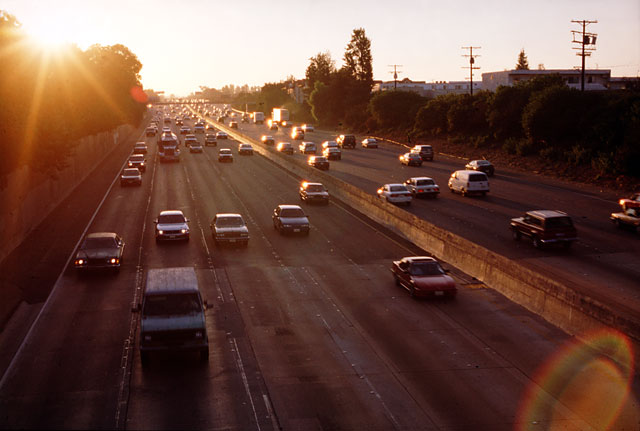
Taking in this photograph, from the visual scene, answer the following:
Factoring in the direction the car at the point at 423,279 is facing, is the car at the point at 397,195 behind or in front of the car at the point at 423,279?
behind

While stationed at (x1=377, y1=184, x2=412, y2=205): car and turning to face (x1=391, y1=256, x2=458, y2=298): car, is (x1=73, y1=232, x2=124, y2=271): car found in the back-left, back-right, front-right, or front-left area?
front-right

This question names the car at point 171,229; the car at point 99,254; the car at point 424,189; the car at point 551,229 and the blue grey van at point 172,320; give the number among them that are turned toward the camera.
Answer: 3

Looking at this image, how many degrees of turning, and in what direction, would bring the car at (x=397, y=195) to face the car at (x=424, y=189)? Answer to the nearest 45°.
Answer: approximately 90° to its right

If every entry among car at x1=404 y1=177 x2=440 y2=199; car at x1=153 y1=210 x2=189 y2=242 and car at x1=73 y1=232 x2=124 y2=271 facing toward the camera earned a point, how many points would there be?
2

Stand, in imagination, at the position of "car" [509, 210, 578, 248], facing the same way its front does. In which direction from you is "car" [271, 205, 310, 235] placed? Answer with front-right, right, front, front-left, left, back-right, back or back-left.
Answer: front-left

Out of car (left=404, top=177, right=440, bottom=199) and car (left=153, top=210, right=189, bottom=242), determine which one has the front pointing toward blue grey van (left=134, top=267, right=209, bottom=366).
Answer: car (left=153, top=210, right=189, bottom=242)

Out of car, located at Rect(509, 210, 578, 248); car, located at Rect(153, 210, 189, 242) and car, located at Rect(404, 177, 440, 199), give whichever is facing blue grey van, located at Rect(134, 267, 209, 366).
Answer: car, located at Rect(153, 210, 189, 242)

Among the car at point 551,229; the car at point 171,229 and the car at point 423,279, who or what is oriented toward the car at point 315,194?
the car at point 551,229

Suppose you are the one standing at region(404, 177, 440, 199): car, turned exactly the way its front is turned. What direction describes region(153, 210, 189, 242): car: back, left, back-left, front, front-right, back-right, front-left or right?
left

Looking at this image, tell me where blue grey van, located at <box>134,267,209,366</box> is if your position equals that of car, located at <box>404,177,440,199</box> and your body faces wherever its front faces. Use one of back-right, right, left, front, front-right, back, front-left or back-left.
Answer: back-left

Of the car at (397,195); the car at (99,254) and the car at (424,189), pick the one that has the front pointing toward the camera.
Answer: the car at (99,254)

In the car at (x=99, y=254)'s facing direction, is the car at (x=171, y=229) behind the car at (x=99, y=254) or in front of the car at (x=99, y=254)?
behind

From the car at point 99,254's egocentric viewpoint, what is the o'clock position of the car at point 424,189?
the car at point 424,189 is roughly at 8 o'clock from the car at point 99,254.

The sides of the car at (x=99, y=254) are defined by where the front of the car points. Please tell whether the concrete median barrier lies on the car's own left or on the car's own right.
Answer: on the car's own left

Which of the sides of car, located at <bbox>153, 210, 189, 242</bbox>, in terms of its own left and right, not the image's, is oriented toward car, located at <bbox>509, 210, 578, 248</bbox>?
left

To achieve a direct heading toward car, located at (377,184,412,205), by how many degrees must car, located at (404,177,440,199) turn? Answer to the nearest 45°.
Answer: approximately 90° to its left

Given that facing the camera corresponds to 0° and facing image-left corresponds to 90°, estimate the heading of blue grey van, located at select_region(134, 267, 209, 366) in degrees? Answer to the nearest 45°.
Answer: approximately 0°

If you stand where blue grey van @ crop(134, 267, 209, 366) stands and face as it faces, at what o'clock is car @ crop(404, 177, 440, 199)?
The car is roughly at 7 o'clock from the blue grey van.

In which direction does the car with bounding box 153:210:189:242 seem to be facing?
toward the camera

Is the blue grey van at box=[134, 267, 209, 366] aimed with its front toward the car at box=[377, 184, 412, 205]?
no
